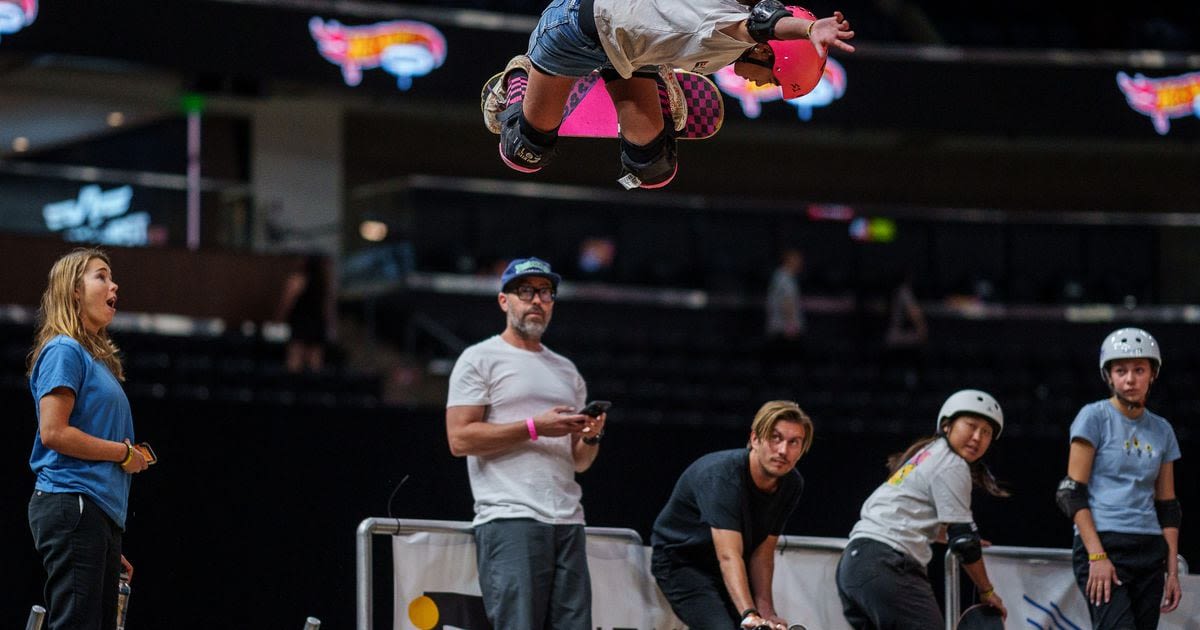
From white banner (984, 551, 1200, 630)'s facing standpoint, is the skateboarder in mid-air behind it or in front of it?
in front

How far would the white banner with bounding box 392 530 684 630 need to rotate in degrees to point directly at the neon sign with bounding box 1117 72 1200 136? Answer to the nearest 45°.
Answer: approximately 135° to its left

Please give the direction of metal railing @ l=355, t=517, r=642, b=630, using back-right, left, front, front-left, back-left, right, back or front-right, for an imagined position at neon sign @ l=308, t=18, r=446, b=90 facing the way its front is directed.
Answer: front

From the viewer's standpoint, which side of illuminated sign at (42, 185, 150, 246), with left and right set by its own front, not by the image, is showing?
front

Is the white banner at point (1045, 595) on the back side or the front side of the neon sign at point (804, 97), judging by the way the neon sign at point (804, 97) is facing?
on the front side

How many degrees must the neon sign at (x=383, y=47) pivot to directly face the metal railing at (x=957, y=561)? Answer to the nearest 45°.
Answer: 0° — it already faces it

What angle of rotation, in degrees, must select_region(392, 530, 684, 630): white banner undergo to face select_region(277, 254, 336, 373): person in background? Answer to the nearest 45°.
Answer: approximately 180°

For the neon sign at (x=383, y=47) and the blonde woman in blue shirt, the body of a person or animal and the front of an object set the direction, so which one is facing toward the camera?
the neon sign

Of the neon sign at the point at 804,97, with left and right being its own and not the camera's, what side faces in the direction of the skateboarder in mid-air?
front

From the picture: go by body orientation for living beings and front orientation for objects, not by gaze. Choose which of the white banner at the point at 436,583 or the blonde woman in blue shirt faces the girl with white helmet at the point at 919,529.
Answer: the blonde woman in blue shirt

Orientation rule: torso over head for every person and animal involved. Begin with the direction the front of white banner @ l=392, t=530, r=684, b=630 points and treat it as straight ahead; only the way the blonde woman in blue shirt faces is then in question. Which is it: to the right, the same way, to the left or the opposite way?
to the left

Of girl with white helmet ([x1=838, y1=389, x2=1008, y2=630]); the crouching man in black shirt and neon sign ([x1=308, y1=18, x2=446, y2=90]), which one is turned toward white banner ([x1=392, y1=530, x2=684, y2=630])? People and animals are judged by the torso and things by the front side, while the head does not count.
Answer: the neon sign

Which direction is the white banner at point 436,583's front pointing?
toward the camera

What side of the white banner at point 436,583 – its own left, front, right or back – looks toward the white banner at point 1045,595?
left

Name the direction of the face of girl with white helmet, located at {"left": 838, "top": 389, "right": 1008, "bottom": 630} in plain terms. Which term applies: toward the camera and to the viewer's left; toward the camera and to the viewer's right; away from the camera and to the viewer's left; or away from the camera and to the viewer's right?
toward the camera and to the viewer's right
